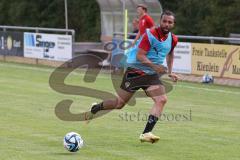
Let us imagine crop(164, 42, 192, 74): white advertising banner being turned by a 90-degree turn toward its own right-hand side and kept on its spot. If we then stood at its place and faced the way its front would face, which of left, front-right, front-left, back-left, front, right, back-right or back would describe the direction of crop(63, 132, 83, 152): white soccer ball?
left

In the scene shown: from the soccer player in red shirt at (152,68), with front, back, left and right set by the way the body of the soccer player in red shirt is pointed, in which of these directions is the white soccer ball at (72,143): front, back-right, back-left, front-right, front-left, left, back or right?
right

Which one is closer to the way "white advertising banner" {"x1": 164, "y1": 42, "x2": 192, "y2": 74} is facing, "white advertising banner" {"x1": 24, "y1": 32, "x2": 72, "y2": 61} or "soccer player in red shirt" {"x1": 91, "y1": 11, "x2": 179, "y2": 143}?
the soccer player in red shirt

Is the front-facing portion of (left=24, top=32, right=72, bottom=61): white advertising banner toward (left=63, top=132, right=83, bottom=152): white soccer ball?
yes

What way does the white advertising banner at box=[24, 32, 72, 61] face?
toward the camera

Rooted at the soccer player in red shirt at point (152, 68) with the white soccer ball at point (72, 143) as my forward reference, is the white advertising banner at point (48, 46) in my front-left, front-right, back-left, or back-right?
back-right

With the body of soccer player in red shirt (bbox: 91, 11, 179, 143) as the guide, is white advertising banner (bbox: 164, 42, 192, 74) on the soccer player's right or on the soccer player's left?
on the soccer player's left

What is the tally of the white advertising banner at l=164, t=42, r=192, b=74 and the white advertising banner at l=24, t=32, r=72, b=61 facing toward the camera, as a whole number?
2

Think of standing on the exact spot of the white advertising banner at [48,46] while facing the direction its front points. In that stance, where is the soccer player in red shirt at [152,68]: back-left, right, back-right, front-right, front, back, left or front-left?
front

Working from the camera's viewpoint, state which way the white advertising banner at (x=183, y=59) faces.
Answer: facing the viewer

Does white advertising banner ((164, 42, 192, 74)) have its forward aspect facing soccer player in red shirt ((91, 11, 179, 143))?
yes

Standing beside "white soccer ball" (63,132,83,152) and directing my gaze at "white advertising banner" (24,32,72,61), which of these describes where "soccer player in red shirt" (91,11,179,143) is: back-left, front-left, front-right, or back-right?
front-right
